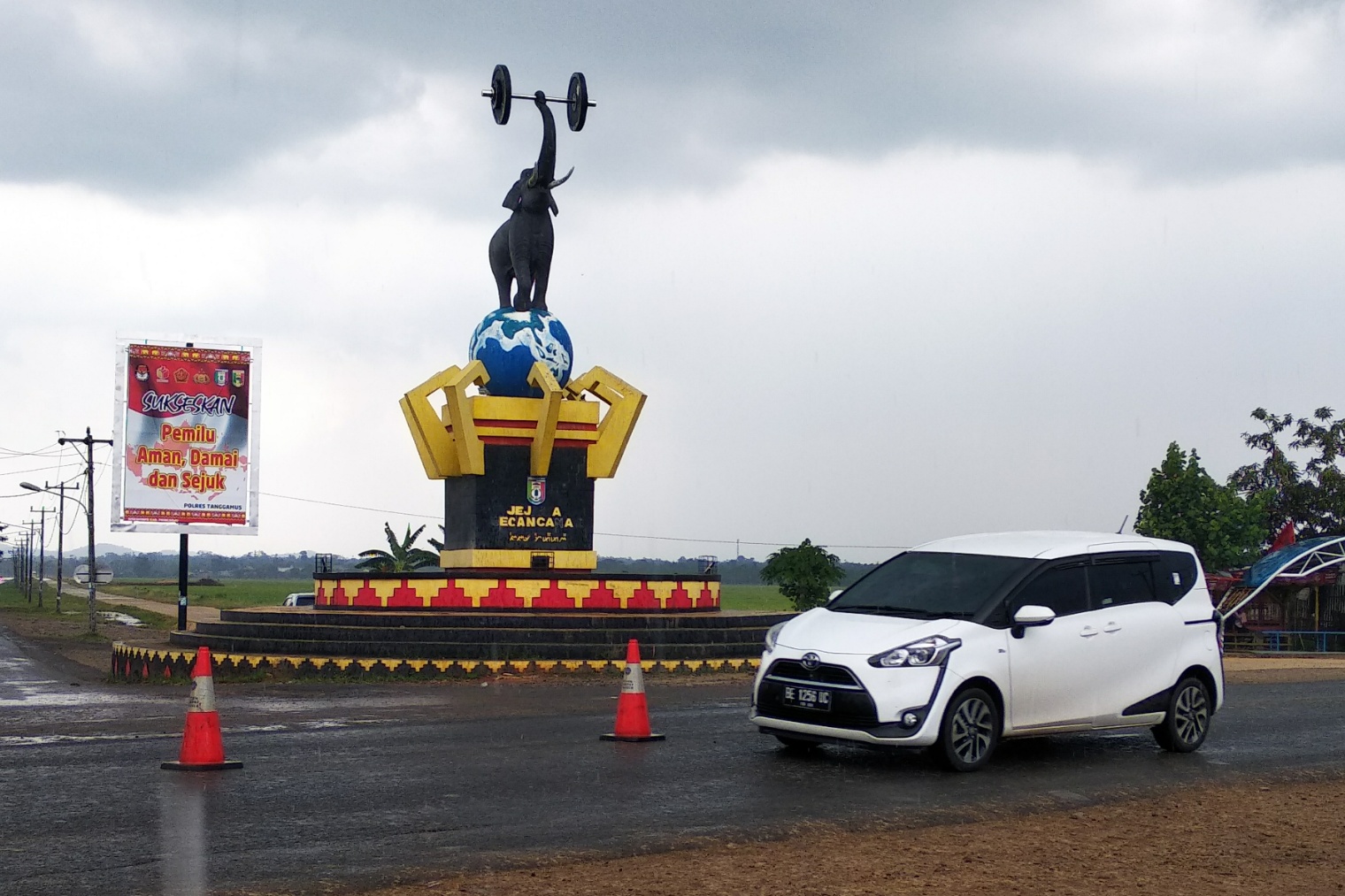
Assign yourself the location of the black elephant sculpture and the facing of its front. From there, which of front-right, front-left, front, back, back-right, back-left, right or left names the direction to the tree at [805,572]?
left

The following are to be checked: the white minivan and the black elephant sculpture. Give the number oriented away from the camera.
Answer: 0

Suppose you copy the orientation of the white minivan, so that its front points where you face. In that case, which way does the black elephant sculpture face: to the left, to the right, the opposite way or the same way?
to the left

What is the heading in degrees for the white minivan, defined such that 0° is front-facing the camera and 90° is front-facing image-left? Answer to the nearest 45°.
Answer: approximately 45°

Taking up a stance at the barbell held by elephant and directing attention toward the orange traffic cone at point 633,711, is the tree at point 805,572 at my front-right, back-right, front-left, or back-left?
back-left

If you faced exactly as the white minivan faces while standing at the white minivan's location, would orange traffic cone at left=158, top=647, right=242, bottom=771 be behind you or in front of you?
in front

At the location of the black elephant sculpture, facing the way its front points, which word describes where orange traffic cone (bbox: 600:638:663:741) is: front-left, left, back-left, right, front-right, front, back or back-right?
front-right

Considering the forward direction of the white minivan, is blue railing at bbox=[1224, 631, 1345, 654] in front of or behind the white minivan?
behind

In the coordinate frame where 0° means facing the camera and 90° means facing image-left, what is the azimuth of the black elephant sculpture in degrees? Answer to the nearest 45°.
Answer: approximately 315°

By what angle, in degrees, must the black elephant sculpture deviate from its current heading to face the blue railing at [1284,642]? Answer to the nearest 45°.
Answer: approximately 90° to its left
